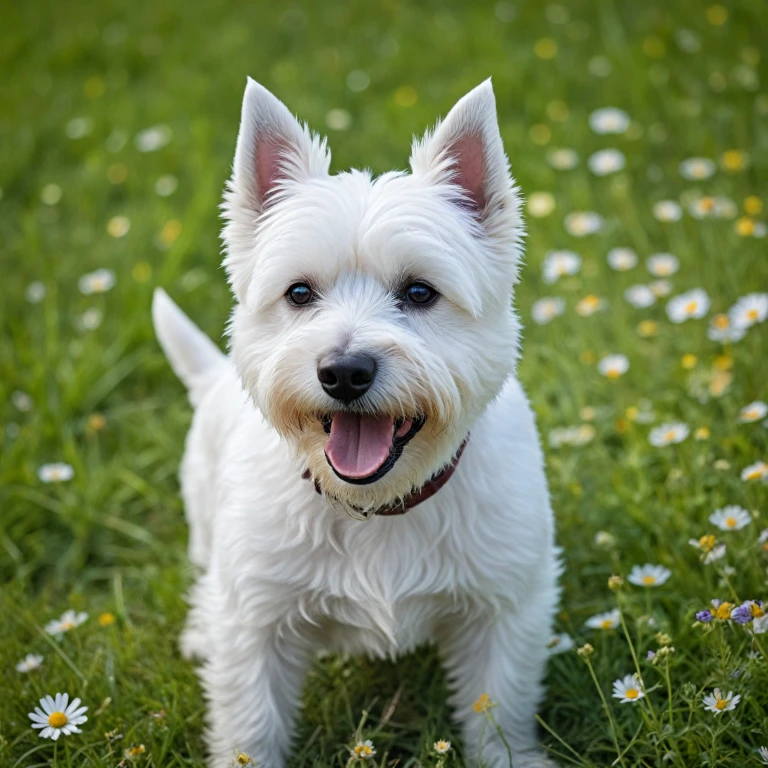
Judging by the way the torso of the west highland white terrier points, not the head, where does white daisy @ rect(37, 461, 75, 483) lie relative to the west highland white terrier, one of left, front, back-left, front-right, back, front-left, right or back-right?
back-right

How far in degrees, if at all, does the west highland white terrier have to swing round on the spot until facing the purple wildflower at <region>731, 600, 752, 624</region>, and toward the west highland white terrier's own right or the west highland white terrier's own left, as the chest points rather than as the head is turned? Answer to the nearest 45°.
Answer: approximately 45° to the west highland white terrier's own left

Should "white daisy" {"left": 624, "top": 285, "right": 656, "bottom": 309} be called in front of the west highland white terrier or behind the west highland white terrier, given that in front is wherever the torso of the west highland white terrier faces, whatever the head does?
behind

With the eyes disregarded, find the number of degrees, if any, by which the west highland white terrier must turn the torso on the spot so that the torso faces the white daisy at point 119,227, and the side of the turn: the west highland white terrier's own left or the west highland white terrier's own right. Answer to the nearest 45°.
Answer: approximately 180°

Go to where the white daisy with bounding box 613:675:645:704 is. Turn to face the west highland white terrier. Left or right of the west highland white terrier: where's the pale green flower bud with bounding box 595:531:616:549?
right

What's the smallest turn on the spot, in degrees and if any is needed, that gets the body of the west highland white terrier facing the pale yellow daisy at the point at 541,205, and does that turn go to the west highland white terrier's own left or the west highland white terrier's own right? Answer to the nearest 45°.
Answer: approximately 180°

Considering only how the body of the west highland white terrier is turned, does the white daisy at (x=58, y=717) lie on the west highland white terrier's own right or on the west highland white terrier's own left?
on the west highland white terrier's own right

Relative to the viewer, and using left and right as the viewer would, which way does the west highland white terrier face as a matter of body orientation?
facing the viewer

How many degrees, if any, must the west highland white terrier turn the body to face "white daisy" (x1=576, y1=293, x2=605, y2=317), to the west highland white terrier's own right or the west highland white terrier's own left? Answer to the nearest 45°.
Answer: approximately 135° to the west highland white terrier's own left

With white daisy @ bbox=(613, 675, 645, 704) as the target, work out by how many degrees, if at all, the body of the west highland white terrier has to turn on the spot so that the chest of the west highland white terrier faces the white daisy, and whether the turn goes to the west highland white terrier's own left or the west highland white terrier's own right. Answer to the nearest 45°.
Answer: approximately 45° to the west highland white terrier's own left
